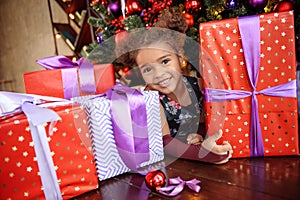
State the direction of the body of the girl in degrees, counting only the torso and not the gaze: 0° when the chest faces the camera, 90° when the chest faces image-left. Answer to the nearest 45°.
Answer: approximately 0°
